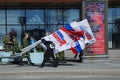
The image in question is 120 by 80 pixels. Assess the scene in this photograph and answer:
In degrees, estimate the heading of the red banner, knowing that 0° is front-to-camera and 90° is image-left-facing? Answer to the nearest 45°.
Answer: approximately 0°
